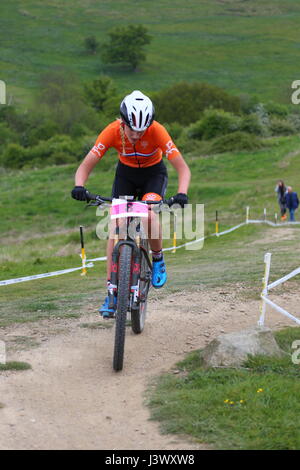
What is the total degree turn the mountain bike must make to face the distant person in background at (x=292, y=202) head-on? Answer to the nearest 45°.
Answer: approximately 180°

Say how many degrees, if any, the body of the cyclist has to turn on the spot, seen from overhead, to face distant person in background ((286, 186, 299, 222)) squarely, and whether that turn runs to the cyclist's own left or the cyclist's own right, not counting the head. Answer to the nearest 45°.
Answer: approximately 180°

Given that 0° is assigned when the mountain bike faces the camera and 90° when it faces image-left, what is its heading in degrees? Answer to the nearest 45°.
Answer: approximately 0°

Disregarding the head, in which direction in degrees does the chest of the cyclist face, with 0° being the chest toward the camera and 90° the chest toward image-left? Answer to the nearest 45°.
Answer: approximately 0°
